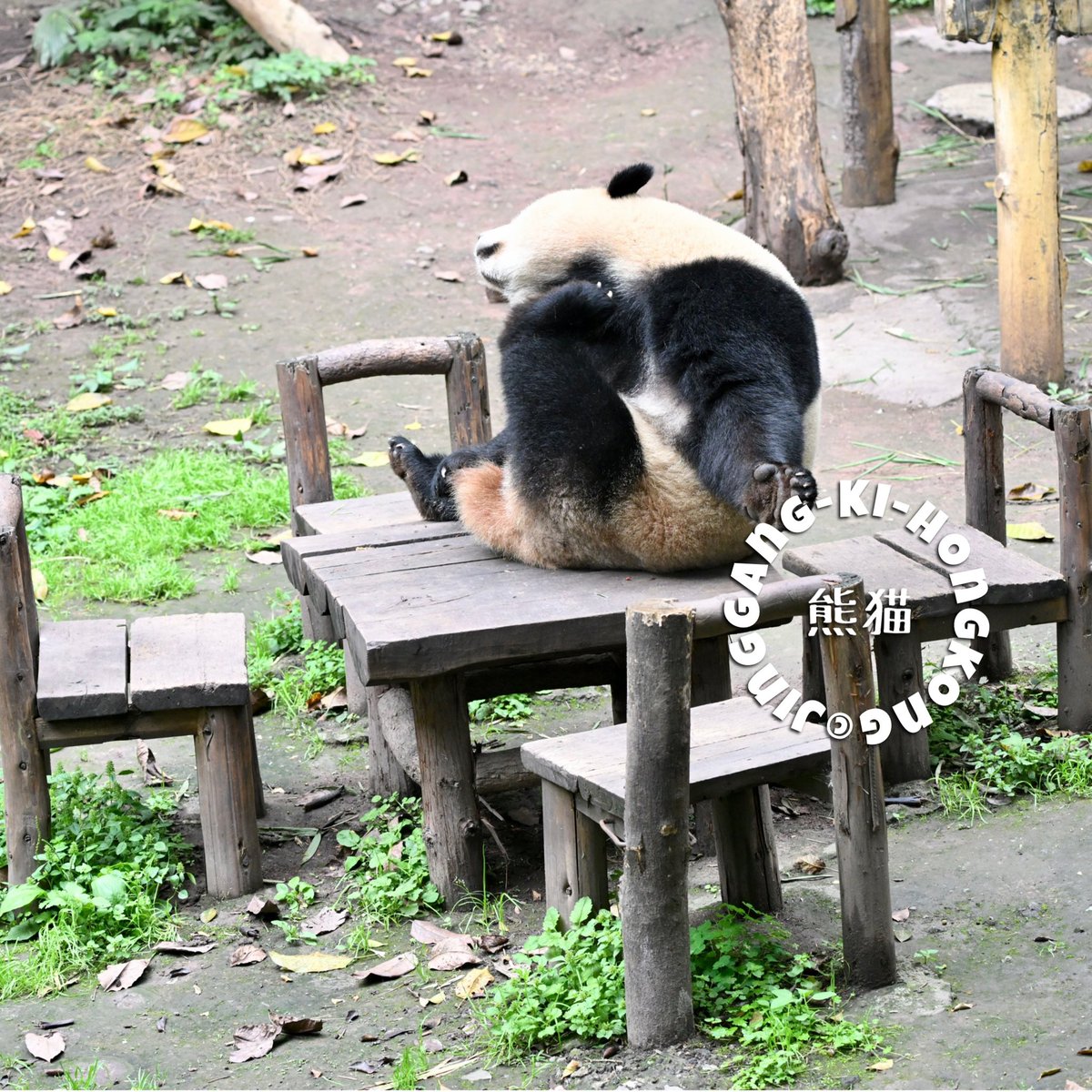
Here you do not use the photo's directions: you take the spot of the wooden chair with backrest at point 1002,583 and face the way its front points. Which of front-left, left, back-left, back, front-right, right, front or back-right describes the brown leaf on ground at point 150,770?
front-right

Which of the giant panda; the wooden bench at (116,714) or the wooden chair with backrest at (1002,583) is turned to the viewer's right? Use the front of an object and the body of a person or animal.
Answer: the wooden bench

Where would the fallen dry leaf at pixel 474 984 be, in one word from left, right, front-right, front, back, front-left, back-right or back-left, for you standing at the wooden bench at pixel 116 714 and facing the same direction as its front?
front-right

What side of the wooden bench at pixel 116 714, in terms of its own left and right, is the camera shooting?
right

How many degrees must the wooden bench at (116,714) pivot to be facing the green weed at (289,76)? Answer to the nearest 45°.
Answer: approximately 90° to its left

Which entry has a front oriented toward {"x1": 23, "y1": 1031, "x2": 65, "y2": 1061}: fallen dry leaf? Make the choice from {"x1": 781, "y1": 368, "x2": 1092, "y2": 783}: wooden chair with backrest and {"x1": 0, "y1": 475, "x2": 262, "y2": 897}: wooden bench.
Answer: the wooden chair with backrest

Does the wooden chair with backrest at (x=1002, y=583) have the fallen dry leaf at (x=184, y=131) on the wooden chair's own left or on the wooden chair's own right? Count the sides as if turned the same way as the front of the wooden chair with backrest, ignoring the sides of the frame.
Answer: on the wooden chair's own right

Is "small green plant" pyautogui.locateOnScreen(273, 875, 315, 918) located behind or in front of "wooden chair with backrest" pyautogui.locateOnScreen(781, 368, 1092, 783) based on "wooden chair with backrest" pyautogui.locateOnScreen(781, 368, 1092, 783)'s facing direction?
in front

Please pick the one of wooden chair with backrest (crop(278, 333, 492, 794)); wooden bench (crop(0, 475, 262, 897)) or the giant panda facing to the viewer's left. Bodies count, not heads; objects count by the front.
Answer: the giant panda

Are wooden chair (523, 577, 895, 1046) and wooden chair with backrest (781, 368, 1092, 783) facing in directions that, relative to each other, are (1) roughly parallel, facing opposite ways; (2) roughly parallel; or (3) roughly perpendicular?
roughly perpendicular

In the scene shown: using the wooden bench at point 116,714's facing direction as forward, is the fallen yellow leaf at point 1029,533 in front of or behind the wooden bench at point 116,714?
in front

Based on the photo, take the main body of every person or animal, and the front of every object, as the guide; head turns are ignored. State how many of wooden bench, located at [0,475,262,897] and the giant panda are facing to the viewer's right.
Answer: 1

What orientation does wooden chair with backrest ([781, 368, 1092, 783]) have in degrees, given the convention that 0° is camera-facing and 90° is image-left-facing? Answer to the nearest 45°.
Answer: approximately 45°

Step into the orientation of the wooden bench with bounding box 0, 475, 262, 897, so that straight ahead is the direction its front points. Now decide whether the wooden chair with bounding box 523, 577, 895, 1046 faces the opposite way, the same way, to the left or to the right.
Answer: to the left

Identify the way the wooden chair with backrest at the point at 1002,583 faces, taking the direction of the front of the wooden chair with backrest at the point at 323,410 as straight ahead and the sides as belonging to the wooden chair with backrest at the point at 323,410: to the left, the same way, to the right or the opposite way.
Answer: to the right

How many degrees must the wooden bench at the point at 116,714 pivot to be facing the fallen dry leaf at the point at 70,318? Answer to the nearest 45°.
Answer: approximately 90° to its left
